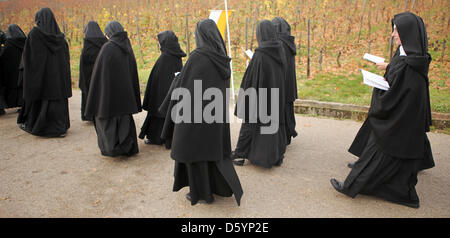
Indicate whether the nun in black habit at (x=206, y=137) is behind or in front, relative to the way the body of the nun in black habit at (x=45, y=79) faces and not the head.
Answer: behind

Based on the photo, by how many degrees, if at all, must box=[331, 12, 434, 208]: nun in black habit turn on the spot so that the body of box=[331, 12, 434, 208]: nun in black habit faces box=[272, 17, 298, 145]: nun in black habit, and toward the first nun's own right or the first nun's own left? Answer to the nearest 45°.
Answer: approximately 45° to the first nun's own right

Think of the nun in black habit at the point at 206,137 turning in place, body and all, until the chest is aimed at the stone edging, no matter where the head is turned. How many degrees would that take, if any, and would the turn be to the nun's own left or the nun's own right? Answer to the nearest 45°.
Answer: approximately 90° to the nun's own right

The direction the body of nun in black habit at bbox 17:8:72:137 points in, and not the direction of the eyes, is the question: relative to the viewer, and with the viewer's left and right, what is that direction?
facing away from the viewer and to the left of the viewer

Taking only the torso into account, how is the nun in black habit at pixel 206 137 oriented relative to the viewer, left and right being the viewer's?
facing away from the viewer and to the left of the viewer

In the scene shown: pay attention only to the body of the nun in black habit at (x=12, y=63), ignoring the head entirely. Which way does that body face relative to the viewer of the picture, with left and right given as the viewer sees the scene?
facing away from the viewer and to the left of the viewer

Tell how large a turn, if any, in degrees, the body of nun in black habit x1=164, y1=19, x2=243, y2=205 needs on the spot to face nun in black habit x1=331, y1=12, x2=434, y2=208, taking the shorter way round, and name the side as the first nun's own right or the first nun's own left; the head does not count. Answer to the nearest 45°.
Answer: approximately 135° to the first nun's own right

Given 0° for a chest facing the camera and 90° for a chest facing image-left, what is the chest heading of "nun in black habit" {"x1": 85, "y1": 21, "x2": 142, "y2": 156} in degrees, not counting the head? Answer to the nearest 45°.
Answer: approximately 135°
